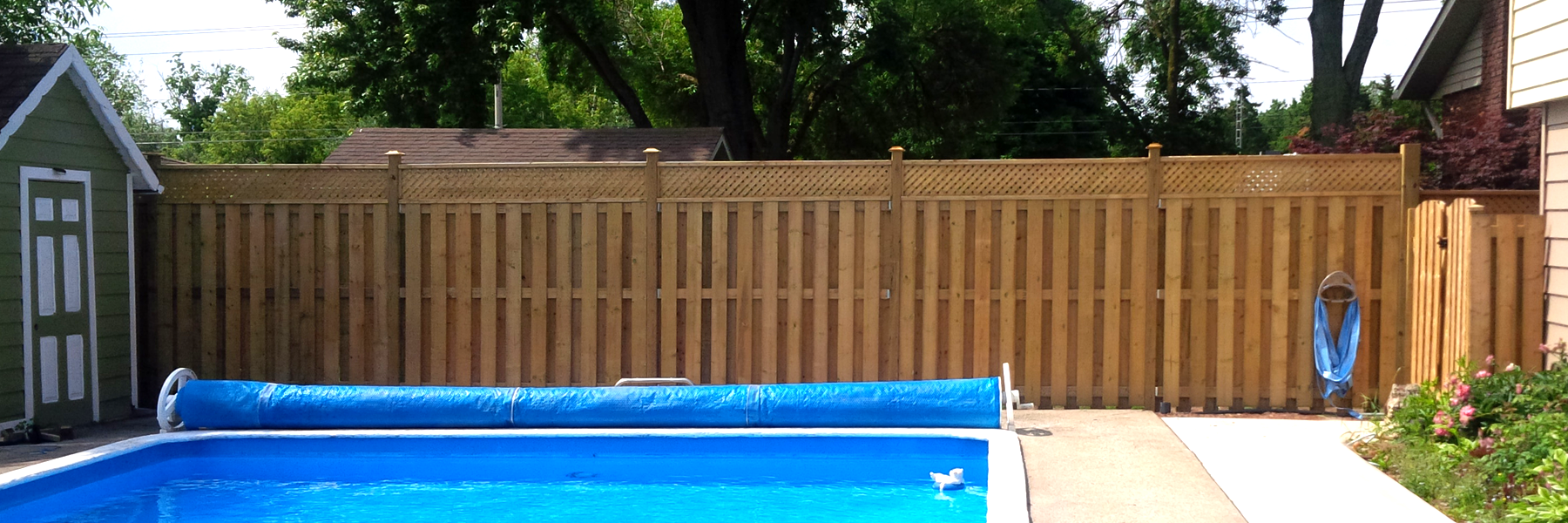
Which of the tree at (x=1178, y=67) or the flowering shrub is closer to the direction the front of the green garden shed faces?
the flowering shrub

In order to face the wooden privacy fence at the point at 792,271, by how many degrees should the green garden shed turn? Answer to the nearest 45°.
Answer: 0° — it already faces it

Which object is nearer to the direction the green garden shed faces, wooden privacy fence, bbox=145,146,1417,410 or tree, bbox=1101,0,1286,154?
the wooden privacy fence

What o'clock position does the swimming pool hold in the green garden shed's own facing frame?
The swimming pool is roughly at 12 o'clock from the green garden shed.

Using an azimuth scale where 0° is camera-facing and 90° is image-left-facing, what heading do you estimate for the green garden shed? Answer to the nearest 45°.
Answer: approximately 315°

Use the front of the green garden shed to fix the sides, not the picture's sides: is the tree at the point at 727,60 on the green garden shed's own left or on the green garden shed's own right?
on the green garden shed's own left

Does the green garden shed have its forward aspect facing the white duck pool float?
yes
